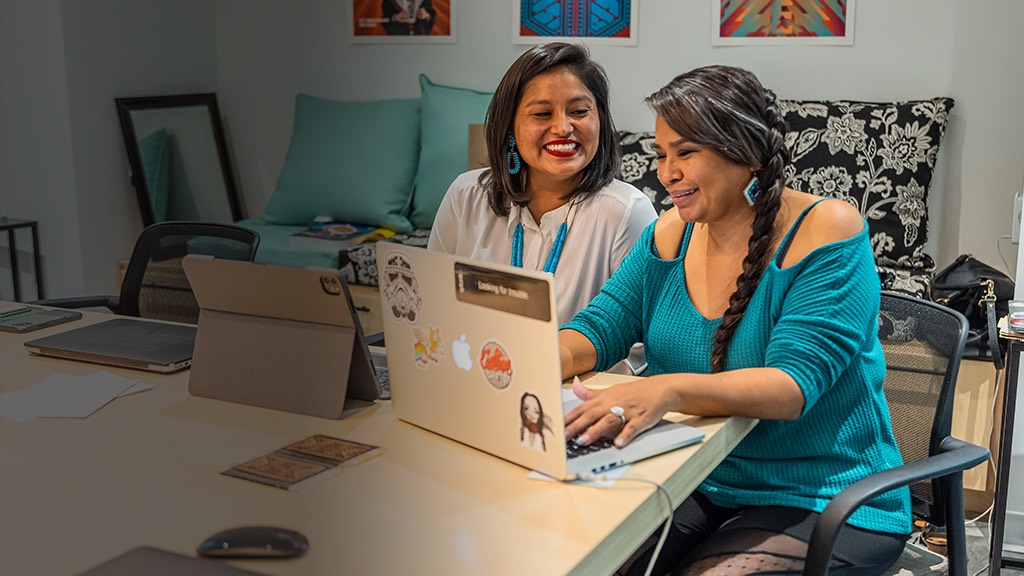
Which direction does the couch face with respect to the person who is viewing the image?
facing the viewer

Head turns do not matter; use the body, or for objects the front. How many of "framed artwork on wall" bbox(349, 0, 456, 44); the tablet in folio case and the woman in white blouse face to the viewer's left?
0

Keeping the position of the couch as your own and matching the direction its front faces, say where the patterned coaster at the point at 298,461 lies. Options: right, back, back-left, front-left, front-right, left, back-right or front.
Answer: front

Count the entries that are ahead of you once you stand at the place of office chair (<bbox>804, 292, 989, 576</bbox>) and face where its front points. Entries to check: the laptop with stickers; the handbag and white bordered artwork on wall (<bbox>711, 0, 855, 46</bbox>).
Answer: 1

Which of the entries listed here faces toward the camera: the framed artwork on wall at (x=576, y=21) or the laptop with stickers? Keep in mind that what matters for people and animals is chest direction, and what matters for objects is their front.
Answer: the framed artwork on wall

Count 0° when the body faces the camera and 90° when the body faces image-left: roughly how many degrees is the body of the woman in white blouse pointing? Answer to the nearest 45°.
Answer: approximately 0°

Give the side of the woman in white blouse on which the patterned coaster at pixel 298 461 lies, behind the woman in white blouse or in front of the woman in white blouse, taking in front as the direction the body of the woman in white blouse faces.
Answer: in front

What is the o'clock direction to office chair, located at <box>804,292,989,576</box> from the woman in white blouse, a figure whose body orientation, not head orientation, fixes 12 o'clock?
The office chair is roughly at 10 o'clock from the woman in white blouse.

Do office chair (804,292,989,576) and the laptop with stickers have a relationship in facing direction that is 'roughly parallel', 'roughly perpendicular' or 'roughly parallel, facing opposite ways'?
roughly parallel, facing opposite ways

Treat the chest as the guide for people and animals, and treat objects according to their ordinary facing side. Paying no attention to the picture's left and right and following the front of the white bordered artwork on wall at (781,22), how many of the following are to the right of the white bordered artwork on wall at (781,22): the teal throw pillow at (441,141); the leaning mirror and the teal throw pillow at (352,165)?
3

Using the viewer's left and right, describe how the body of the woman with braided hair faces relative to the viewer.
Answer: facing the viewer and to the left of the viewer

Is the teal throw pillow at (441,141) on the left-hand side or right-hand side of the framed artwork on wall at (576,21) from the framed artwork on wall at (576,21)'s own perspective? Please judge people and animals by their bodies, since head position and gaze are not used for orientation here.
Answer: on its right

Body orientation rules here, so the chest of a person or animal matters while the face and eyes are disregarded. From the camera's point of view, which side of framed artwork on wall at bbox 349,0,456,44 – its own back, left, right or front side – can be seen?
front
